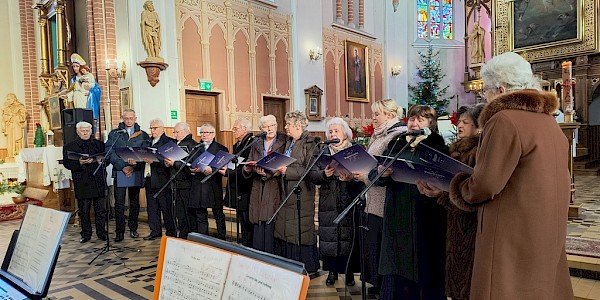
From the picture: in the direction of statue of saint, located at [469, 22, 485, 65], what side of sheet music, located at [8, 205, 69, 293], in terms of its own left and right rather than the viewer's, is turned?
back

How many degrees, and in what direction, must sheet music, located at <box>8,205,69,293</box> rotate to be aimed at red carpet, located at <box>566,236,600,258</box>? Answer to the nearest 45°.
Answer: approximately 135° to its left

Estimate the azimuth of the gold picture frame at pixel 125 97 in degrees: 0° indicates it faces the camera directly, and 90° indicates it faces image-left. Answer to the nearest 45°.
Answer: approximately 315°

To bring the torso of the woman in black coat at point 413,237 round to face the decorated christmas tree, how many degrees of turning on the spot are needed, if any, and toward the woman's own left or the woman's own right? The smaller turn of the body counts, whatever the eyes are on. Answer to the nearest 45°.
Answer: approximately 135° to the woman's own right

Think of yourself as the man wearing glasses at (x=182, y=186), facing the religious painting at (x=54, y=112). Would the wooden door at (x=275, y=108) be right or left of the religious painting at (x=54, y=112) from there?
right

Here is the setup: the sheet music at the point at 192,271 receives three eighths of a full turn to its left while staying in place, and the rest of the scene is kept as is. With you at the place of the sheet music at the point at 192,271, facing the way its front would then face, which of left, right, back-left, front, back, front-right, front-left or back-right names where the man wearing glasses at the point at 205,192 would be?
front-left

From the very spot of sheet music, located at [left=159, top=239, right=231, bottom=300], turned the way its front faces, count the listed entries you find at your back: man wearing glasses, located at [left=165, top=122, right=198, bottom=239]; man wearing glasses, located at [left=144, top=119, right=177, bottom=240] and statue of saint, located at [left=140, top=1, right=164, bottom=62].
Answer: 3

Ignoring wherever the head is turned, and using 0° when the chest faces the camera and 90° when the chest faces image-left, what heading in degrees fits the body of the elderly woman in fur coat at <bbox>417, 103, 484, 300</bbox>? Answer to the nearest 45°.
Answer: approximately 90°

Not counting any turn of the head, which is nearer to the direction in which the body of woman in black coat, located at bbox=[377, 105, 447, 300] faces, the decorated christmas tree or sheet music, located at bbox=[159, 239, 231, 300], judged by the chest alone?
the sheet music
